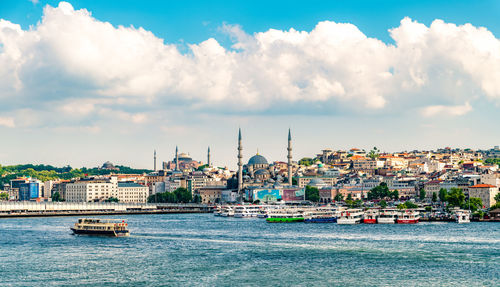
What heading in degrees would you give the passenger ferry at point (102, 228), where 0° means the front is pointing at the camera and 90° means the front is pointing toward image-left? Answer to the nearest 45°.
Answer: approximately 135°
